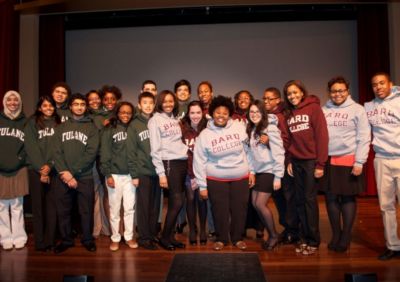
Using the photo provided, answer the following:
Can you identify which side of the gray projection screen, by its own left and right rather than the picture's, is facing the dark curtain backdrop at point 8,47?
right

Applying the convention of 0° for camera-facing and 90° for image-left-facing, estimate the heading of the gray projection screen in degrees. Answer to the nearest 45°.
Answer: approximately 0°
